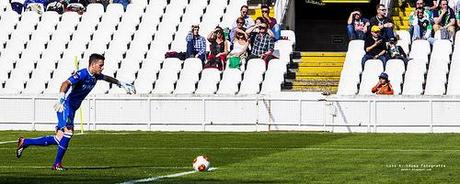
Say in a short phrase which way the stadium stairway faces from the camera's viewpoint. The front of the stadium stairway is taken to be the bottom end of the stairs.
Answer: facing the viewer

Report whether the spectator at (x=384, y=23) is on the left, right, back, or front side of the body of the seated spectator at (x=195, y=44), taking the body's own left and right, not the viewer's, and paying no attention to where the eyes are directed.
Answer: left

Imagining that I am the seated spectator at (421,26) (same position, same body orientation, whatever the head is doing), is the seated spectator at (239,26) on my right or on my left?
on my right

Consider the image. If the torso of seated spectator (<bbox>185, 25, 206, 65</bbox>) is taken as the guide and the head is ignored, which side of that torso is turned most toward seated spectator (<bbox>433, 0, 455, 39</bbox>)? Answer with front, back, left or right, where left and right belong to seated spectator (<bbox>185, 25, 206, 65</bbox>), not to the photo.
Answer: left

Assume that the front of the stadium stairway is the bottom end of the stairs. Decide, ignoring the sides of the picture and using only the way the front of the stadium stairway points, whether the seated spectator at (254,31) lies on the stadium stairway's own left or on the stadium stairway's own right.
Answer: on the stadium stairway's own right

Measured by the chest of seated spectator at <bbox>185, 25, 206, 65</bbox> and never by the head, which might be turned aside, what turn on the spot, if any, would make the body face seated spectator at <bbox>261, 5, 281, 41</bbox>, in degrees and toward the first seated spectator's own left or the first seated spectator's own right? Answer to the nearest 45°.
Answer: approximately 90° to the first seated spectator's own left

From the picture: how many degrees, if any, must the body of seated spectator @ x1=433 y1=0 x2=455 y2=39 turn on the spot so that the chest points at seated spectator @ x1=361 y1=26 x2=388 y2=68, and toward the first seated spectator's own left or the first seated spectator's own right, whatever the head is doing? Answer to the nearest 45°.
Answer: approximately 45° to the first seated spectator's own right

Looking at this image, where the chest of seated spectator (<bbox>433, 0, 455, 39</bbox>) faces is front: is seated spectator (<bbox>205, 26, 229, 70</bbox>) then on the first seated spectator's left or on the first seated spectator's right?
on the first seated spectator's right

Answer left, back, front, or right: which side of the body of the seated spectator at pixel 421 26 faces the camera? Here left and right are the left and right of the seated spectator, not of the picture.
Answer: front

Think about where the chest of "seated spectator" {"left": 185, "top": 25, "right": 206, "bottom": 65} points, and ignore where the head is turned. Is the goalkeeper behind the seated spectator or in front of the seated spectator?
in front
